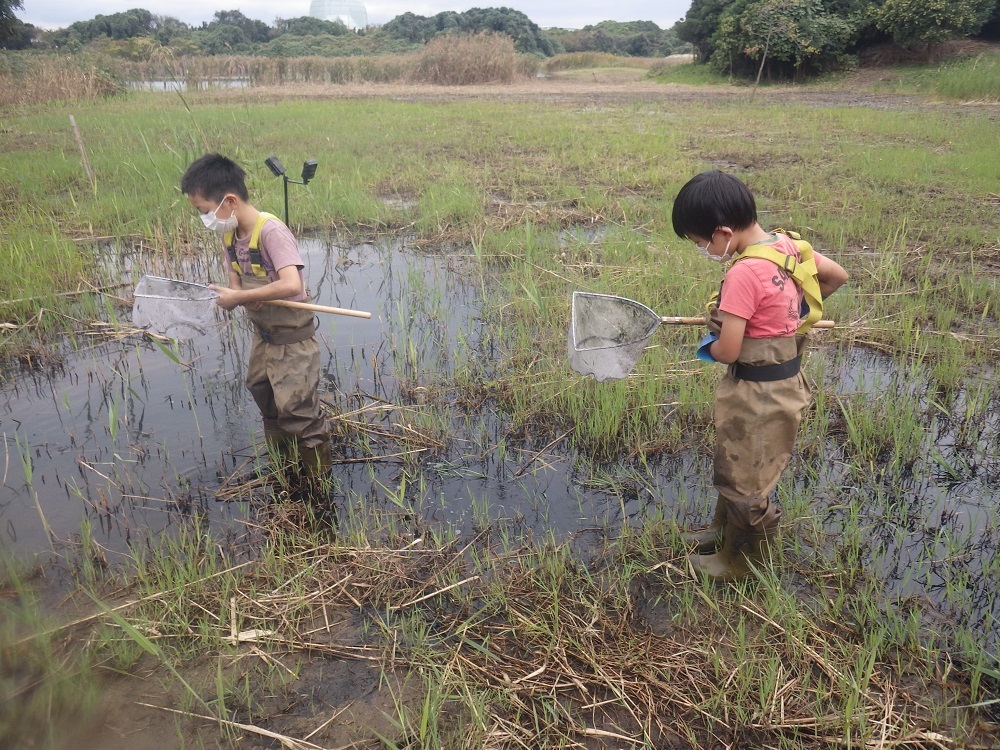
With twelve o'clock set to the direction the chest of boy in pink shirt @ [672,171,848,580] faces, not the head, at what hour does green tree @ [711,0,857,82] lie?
The green tree is roughly at 3 o'clock from the boy in pink shirt.

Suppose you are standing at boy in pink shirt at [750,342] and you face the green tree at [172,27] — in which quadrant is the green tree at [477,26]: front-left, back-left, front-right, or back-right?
front-right

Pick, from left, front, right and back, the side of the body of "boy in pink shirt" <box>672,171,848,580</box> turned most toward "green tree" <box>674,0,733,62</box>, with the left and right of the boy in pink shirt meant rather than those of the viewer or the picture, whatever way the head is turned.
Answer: right

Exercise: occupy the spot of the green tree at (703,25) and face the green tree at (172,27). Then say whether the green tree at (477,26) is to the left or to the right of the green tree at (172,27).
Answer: right

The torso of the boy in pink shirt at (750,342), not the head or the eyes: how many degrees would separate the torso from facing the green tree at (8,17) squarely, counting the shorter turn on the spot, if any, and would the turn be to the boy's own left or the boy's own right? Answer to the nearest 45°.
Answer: approximately 45° to the boy's own right

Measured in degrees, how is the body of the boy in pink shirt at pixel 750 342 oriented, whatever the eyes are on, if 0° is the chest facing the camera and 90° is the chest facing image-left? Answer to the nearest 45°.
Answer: approximately 90°

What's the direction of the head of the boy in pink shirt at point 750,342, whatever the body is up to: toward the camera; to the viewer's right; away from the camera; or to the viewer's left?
to the viewer's left

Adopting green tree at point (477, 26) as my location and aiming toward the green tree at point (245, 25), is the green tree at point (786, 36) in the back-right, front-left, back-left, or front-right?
back-left

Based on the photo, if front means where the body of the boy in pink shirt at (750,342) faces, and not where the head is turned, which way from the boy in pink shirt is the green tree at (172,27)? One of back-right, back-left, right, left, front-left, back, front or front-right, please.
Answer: front-right

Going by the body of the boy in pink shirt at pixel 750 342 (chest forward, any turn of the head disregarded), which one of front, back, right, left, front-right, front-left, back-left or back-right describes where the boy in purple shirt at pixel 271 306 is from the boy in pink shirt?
front

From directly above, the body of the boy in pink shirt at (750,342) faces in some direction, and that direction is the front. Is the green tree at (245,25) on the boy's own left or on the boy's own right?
on the boy's own right

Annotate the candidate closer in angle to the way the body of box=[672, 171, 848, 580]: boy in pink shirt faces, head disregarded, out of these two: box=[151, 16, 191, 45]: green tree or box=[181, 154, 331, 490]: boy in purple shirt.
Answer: the boy in purple shirt
